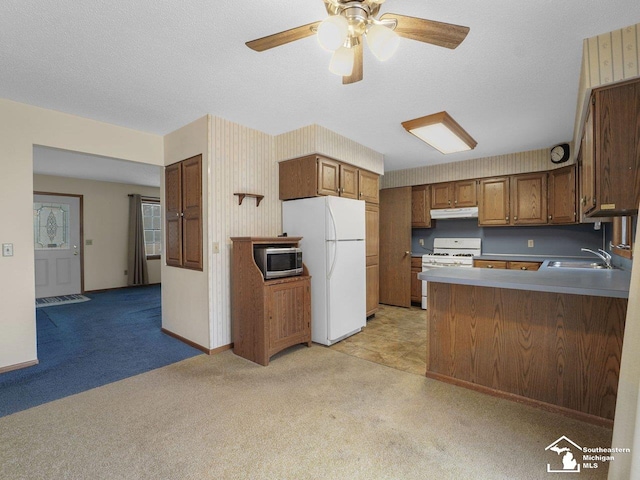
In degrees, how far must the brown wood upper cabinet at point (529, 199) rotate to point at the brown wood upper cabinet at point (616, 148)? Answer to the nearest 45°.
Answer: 0° — it already faces it

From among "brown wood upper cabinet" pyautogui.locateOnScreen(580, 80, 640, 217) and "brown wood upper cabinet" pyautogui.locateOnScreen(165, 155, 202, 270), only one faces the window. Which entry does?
"brown wood upper cabinet" pyautogui.locateOnScreen(580, 80, 640, 217)

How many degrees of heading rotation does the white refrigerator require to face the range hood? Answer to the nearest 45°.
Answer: approximately 90° to its left

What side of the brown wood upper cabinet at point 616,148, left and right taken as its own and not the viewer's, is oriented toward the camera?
left

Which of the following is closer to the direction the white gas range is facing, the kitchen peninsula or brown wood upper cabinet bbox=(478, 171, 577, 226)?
the kitchen peninsula

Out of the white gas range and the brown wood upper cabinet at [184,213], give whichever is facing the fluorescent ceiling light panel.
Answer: the white gas range

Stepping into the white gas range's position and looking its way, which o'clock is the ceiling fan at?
The ceiling fan is roughly at 12 o'clock from the white gas range.

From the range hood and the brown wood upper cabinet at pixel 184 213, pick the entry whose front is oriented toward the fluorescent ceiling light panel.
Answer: the range hood

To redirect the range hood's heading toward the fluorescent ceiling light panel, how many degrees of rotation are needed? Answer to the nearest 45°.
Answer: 0° — it already faces it

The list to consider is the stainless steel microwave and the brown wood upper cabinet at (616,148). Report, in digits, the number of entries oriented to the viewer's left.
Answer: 1

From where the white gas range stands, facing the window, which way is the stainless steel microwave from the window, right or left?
left

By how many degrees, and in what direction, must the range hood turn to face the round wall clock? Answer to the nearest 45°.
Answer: approximately 90° to its left
